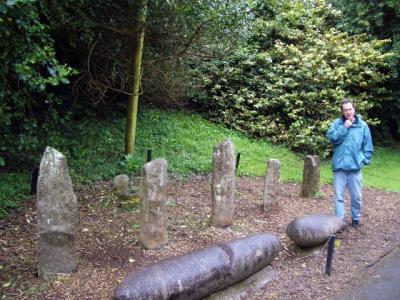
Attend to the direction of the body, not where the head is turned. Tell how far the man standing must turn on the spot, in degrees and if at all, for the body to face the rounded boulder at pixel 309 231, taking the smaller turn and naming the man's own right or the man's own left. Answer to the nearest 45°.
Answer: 0° — they already face it

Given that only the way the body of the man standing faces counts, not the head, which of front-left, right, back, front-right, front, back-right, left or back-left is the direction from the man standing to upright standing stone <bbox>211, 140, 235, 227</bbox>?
front-right

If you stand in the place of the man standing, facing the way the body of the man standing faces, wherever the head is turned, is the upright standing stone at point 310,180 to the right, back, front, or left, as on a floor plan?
back

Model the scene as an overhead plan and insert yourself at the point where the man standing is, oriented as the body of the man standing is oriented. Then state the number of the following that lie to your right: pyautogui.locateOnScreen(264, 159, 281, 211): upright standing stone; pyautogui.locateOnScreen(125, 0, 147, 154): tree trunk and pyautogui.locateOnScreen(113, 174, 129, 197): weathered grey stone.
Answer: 3

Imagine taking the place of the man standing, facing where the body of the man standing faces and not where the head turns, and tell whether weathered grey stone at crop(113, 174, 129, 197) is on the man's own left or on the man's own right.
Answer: on the man's own right

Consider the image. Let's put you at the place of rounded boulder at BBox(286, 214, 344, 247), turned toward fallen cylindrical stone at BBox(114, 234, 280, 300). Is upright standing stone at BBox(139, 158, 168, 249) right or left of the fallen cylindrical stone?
right

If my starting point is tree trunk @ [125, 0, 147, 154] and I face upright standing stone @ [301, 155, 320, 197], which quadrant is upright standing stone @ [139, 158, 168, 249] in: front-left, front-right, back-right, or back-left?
front-right

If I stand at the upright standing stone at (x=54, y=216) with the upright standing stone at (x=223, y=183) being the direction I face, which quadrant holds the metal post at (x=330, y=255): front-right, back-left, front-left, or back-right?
front-right

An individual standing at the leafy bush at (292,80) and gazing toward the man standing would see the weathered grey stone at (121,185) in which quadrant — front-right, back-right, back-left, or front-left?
front-right

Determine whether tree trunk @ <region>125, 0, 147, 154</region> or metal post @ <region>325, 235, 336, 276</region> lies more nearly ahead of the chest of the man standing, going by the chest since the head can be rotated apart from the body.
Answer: the metal post

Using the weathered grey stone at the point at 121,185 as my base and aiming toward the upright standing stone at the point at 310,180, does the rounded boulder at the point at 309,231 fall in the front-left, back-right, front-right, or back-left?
front-right

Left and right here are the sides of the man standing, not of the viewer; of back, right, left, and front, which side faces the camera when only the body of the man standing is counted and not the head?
front

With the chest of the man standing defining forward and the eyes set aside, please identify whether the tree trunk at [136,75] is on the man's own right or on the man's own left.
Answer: on the man's own right

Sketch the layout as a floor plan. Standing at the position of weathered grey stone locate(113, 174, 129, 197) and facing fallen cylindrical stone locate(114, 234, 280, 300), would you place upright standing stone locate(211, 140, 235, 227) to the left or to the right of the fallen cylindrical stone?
left

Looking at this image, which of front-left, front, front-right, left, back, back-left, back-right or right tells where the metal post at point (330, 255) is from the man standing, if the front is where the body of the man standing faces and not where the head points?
front

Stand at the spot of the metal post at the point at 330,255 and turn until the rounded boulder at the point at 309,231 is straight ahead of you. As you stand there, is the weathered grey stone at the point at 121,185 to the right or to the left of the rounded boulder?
left

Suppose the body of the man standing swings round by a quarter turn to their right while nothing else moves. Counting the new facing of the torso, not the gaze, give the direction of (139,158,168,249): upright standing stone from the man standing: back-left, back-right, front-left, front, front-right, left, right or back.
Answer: front-left

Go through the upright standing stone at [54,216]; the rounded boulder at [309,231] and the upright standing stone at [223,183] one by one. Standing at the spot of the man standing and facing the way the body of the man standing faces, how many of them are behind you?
0

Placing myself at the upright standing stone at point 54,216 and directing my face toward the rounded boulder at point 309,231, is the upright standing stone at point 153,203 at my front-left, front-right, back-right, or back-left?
front-left
